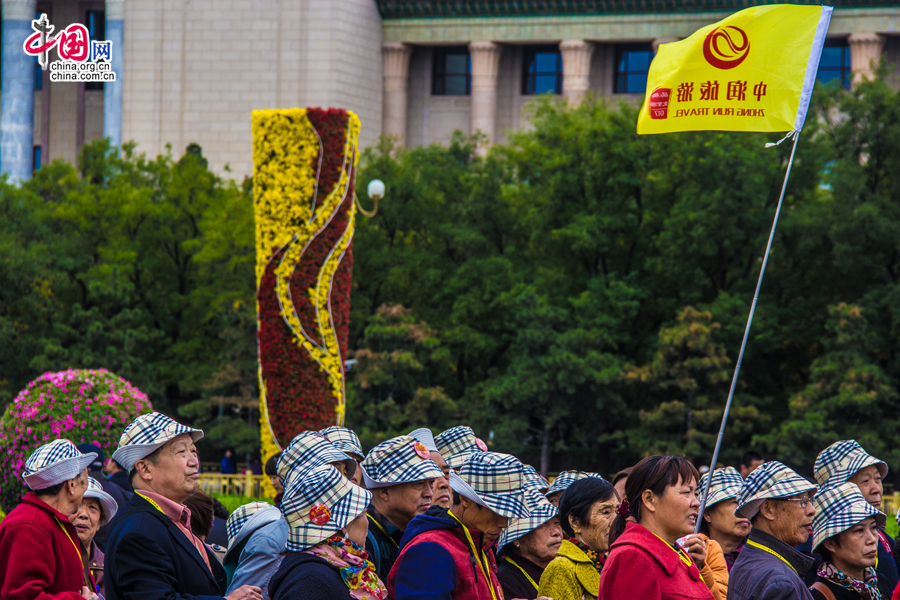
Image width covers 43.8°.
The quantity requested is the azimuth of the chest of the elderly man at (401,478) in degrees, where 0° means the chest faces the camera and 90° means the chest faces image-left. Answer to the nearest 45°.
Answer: approximately 315°

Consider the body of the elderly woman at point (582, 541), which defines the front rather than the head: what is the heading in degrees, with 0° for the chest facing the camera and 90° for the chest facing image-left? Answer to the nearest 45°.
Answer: approximately 315°

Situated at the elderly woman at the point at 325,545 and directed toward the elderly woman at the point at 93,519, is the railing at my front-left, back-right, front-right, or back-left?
front-right

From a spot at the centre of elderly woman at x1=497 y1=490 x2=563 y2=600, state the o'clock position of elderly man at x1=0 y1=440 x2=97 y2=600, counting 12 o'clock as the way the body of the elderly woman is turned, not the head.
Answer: The elderly man is roughly at 4 o'clock from the elderly woman.

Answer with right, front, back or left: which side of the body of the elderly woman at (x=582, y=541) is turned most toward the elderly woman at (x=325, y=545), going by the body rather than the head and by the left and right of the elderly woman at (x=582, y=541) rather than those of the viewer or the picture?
right

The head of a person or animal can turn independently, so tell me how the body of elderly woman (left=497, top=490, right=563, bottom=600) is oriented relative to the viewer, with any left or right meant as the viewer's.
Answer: facing the viewer and to the right of the viewer

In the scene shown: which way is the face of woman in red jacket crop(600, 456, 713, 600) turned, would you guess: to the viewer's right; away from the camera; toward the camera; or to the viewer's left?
to the viewer's right

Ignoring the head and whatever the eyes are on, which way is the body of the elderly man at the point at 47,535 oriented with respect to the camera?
to the viewer's right

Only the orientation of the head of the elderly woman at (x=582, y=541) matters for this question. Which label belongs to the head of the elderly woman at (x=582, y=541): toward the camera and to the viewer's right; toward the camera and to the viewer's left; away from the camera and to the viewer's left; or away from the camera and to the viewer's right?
toward the camera and to the viewer's right

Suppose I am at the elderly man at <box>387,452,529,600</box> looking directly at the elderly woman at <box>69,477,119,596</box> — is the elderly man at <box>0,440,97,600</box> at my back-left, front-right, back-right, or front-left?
front-left

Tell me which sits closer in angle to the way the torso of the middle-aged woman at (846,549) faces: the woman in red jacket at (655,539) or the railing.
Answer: the woman in red jacket

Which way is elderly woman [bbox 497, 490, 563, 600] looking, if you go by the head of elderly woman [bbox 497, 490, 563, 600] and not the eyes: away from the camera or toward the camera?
toward the camera
